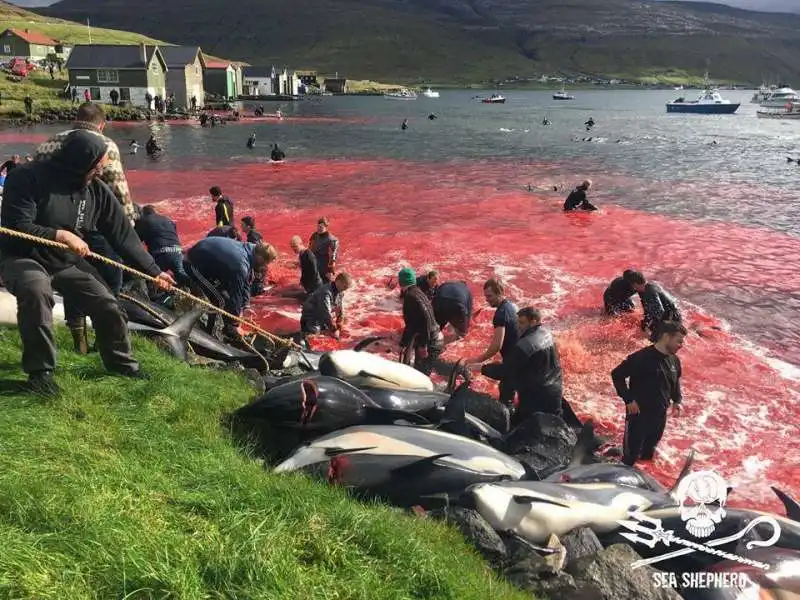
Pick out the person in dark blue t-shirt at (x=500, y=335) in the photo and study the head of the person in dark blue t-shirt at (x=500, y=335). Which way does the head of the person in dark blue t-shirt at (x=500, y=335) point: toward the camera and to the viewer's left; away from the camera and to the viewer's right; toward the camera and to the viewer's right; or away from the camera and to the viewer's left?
toward the camera and to the viewer's left

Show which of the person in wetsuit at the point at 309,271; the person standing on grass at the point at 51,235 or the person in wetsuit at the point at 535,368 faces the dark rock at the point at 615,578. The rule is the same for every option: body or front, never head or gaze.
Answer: the person standing on grass

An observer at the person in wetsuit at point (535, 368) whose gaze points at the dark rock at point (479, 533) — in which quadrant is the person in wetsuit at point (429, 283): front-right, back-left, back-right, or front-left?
back-right

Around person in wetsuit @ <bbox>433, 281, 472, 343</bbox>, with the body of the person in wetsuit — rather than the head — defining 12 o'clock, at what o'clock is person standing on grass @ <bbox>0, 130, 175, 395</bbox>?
The person standing on grass is roughly at 7 o'clock from the person in wetsuit.

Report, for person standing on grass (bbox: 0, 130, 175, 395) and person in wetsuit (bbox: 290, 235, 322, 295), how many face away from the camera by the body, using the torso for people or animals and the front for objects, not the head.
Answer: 0

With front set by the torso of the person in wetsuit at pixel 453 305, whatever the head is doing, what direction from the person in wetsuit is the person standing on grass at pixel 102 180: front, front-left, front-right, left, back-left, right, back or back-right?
back-left

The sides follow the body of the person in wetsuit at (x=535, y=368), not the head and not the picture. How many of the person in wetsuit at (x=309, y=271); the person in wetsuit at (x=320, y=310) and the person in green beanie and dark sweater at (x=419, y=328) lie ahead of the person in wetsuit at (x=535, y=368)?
3

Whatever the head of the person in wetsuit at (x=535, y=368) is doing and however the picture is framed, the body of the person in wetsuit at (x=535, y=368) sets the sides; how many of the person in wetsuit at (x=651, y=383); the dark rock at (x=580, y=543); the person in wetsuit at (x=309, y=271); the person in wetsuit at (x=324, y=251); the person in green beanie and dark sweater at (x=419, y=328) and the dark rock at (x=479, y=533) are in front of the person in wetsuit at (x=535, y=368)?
3

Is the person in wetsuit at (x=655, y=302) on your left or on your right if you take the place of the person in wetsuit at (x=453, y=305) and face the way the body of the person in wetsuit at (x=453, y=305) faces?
on your right

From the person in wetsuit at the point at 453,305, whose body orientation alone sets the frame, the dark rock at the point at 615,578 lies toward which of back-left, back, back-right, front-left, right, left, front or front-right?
back

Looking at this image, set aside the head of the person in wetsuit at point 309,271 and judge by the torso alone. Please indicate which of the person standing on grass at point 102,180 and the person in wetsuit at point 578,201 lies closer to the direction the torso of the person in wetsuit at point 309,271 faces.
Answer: the person standing on grass

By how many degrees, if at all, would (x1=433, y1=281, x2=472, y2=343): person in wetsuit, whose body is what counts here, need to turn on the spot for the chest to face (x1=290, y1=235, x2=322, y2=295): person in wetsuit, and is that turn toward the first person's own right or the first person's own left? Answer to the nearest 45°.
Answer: approximately 45° to the first person's own left

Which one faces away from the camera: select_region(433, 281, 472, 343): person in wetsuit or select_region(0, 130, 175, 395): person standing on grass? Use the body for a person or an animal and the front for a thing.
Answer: the person in wetsuit

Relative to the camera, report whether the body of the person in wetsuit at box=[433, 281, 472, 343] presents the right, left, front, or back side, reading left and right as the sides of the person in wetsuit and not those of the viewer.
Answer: back

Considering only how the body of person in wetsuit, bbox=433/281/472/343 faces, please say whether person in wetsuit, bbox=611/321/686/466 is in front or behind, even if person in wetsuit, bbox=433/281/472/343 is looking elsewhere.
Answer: behind
